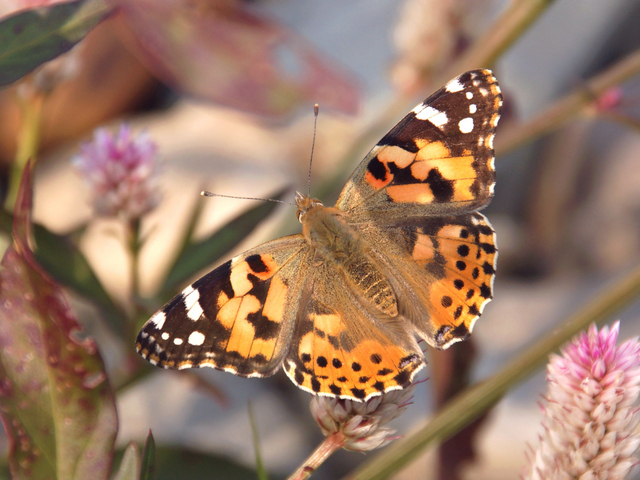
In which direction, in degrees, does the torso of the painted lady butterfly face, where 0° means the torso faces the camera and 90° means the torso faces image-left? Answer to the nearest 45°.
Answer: approximately 135°
